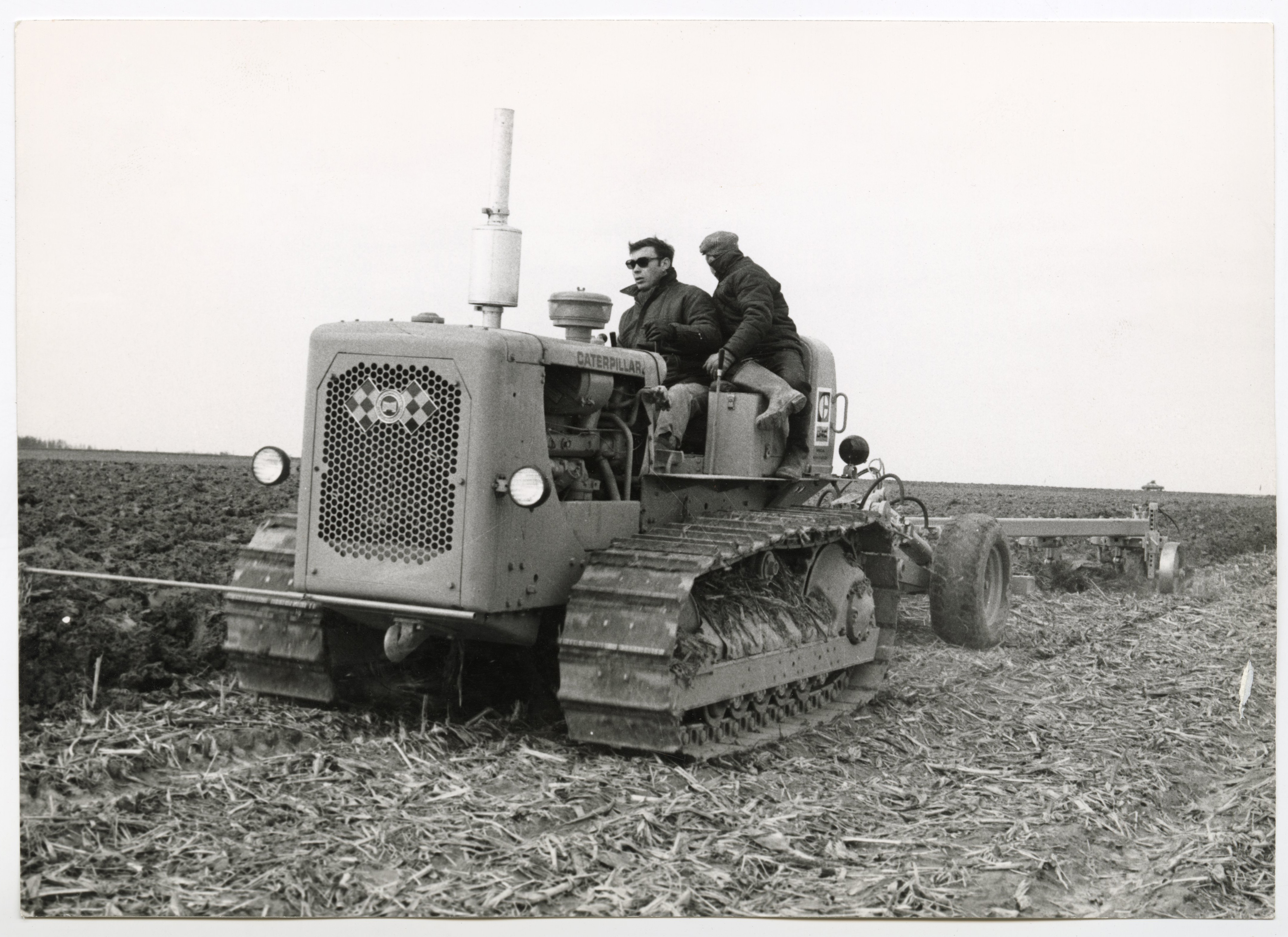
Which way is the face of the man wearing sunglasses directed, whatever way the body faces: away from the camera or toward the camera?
toward the camera

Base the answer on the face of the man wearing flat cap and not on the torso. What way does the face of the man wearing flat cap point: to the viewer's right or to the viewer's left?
to the viewer's left

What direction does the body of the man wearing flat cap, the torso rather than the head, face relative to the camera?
to the viewer's left

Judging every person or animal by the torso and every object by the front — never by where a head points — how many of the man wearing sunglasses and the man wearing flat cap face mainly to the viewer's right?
0

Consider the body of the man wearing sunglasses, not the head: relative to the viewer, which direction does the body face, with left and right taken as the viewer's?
facing the viewer and to the left of the viewer
